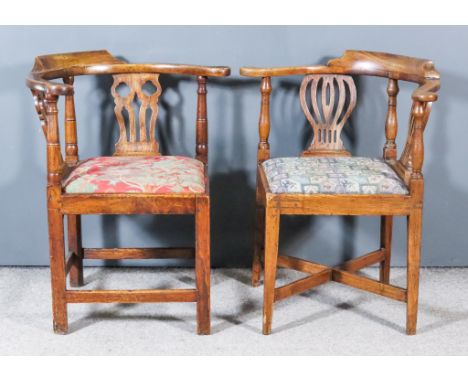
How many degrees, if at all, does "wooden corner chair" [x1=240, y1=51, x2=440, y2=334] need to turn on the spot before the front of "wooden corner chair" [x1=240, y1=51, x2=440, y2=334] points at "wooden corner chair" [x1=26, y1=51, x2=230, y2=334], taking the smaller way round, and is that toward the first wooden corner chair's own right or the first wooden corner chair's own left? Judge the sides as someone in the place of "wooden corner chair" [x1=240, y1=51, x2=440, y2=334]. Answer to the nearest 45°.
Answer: approximately 45° to the first wooden corner chair's own right

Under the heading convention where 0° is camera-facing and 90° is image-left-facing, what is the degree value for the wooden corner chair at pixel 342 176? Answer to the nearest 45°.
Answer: approximately 45°

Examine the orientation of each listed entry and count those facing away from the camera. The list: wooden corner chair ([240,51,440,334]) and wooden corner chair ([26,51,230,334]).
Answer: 0

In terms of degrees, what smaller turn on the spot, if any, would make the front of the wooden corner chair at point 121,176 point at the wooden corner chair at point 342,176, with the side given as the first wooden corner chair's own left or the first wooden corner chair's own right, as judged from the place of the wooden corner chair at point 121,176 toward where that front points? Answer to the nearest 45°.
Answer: approximately 45° to the first wooden corner chair's own left
